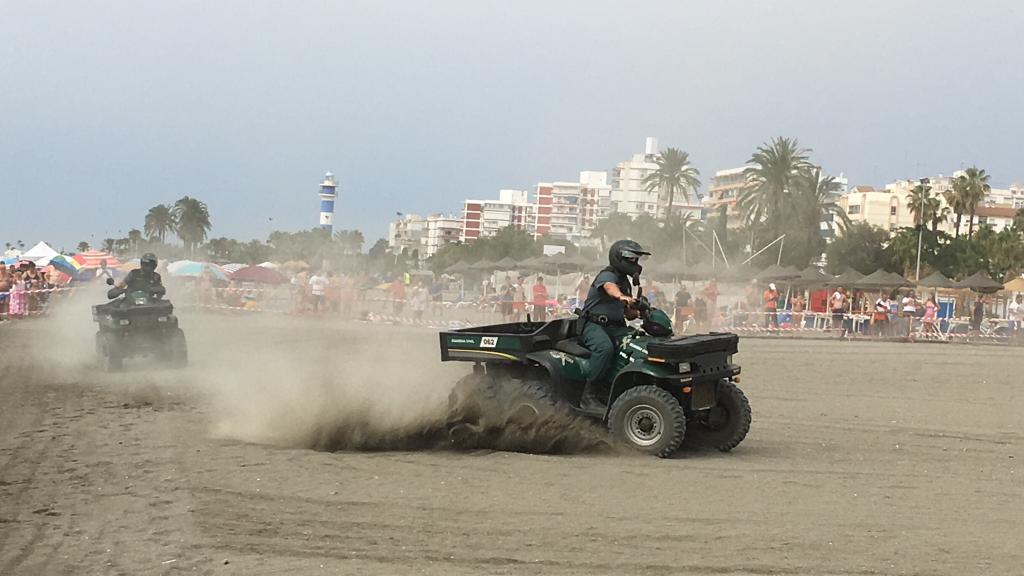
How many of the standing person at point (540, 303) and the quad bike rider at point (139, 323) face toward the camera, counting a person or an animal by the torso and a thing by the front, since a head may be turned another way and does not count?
2

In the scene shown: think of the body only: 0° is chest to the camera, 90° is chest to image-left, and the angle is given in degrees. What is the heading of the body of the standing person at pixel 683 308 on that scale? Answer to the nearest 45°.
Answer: approximately 0°

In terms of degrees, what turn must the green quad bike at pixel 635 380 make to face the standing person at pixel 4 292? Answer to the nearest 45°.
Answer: approximately 180°

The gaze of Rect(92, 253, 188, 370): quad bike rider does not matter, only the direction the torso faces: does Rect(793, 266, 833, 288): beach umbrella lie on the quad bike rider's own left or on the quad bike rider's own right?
on the quad bike rider's own left

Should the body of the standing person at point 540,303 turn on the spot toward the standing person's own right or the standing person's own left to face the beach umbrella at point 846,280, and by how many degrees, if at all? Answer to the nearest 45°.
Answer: approximately 135° to the standing person's own left

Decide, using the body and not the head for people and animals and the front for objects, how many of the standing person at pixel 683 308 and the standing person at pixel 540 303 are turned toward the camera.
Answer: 2

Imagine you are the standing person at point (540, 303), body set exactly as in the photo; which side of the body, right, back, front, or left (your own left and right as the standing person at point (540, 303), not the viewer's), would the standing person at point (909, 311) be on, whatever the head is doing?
left
